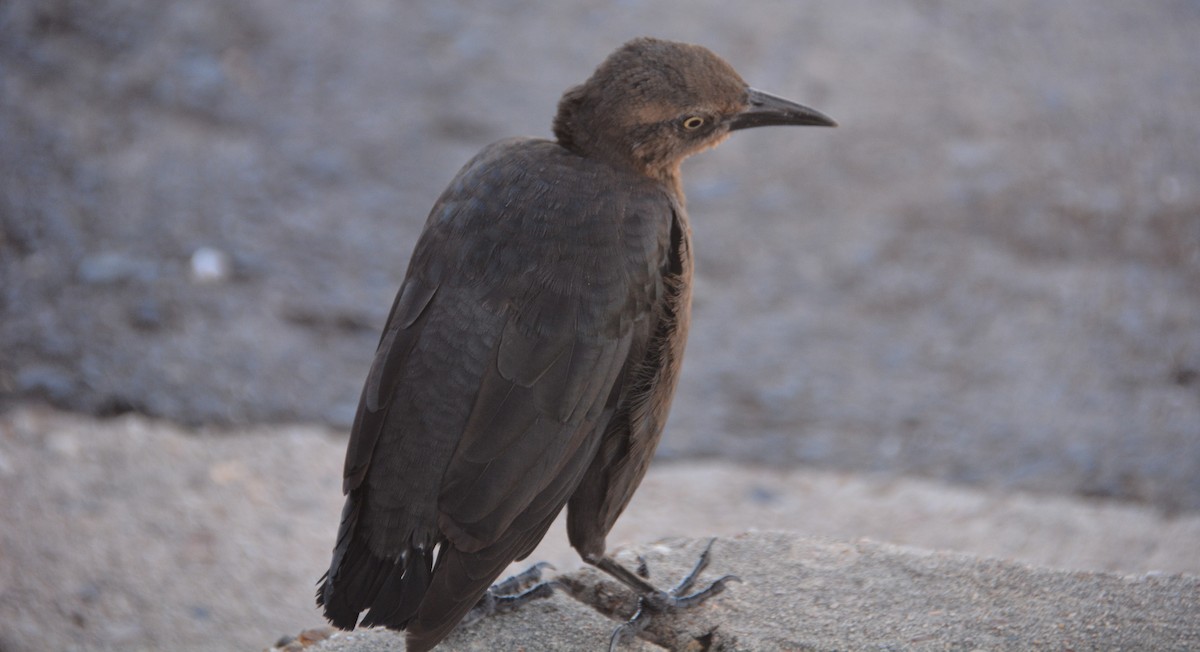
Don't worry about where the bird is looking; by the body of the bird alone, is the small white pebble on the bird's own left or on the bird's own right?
on the bird's own left

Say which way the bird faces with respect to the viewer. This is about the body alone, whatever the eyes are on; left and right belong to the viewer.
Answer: facing away from the viewer and to the right of the viewer
